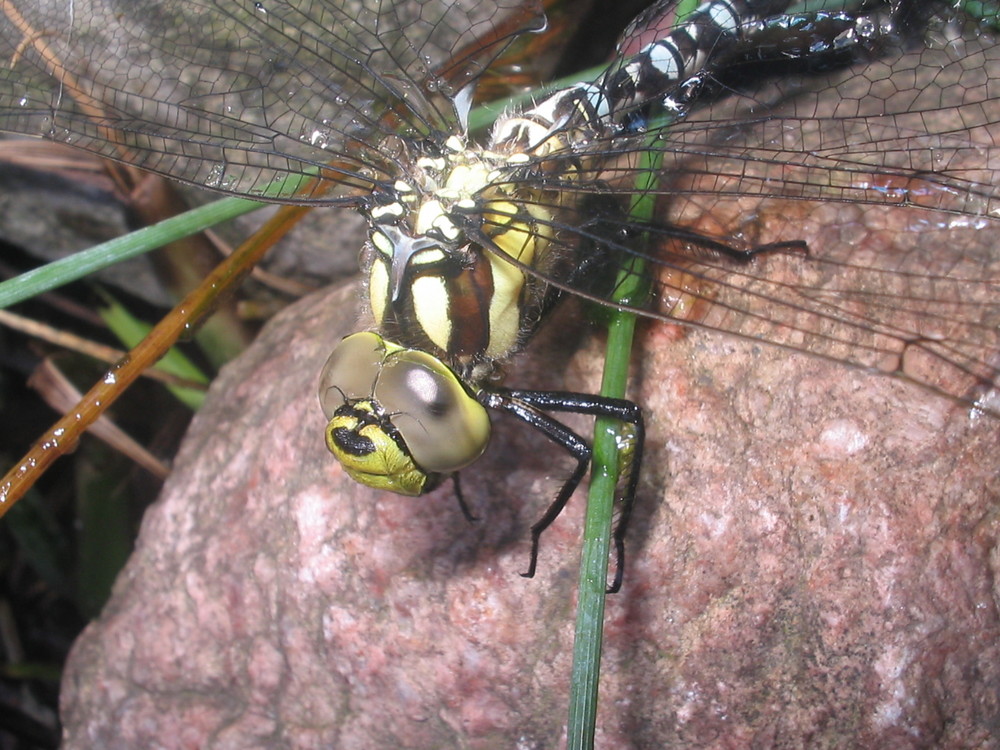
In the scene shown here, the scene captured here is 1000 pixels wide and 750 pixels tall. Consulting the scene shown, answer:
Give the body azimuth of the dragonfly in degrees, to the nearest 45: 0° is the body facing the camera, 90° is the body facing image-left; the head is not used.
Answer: approximately 45°
